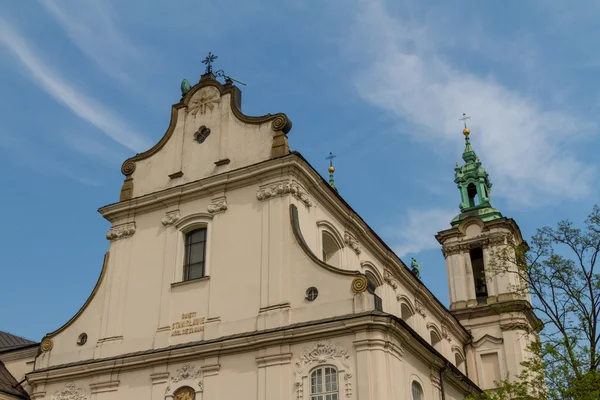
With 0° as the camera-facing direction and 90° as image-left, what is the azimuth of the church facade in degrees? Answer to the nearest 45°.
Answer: approximately 45°

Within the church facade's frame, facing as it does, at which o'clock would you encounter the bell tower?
The bell tower is roughly at 6 o'clock from the church facade.
